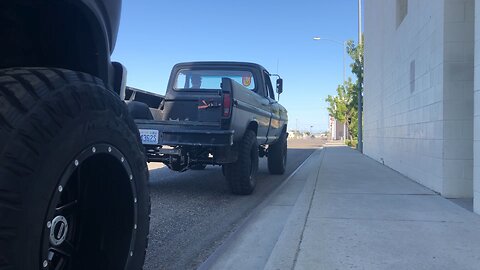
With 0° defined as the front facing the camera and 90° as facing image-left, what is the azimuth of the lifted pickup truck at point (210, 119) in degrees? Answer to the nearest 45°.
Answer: approximately 225°

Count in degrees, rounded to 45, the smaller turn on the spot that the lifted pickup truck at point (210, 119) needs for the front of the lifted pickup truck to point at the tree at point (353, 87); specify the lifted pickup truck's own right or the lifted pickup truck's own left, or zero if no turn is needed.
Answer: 0° — it already faces it
